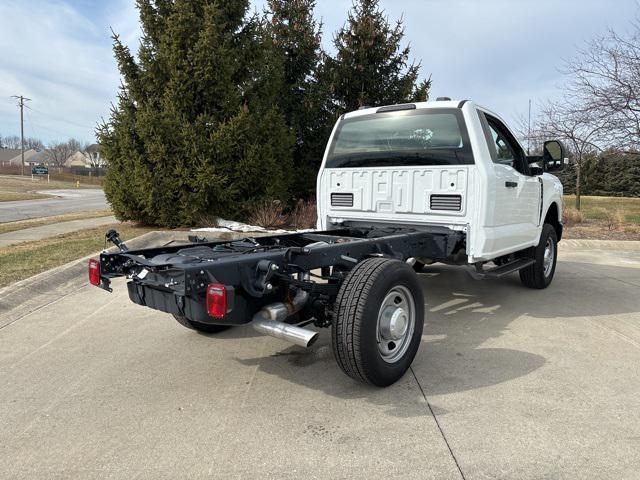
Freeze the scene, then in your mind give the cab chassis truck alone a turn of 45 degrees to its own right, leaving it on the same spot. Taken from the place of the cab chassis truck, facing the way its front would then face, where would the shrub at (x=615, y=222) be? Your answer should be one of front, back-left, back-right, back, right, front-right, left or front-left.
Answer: front-left

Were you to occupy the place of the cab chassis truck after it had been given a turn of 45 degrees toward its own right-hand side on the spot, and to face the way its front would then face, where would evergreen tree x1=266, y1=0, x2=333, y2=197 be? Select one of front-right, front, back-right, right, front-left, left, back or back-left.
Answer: left

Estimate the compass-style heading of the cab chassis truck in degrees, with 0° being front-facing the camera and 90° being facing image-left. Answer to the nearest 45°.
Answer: approximately 225°

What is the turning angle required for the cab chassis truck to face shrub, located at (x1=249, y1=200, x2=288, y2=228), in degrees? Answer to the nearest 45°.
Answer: approximately 45° to its left

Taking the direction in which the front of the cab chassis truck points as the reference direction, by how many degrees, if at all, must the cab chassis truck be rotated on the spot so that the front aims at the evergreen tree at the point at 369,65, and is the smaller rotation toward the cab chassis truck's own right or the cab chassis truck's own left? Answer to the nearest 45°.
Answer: approximately 45° to the cab chassis truck's own left

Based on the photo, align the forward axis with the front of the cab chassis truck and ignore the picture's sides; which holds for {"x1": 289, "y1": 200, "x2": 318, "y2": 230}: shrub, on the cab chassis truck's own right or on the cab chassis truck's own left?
on the cab chassis truck's own left

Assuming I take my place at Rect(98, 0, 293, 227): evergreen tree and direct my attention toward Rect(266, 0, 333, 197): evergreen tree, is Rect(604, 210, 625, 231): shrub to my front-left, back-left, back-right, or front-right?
front-right

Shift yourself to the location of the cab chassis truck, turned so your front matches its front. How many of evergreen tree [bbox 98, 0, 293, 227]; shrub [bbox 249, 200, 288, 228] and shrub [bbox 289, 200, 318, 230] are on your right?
0

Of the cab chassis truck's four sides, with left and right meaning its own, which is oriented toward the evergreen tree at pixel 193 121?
left
